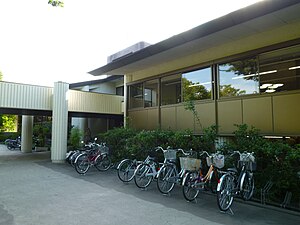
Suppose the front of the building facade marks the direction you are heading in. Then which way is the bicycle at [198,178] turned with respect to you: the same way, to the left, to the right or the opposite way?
the opposite way

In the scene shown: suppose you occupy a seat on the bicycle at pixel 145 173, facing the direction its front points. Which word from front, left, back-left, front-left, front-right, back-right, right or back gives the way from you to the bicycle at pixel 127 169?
left

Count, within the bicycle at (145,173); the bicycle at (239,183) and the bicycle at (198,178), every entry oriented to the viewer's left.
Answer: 0

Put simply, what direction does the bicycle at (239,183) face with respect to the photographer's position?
facing away from the viewer and to the right of the viewer

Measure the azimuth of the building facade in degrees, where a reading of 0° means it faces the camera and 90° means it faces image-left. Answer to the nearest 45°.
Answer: approximately 45°

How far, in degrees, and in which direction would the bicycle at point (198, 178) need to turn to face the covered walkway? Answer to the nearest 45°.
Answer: approximately 90° to its left

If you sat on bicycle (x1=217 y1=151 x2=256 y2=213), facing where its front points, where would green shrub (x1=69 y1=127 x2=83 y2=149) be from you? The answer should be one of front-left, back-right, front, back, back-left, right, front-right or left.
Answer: left

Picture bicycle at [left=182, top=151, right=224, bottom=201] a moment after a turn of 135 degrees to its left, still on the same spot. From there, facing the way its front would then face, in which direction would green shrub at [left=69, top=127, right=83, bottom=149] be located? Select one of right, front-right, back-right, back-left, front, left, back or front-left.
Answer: front-right

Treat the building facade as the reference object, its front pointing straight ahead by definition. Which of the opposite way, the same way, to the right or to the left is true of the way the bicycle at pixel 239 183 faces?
the opposite way

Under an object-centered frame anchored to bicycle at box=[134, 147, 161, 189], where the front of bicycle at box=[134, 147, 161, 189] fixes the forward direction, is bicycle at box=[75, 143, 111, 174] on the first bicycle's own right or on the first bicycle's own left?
on the first bicycle's own left

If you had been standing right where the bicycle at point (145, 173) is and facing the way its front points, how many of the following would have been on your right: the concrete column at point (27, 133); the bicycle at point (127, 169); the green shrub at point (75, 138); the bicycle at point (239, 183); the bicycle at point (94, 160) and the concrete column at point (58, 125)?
1

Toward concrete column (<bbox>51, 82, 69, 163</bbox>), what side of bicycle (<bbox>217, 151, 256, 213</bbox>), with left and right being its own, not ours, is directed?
left

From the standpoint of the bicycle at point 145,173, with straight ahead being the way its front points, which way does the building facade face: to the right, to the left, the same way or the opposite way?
the opposite way

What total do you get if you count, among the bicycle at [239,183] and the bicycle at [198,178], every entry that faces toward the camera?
0

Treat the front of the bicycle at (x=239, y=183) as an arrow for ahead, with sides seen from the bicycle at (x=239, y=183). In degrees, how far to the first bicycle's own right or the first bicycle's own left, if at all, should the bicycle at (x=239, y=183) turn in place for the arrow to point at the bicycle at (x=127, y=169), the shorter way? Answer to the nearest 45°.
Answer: approximately 135° to the first bicycle's own left

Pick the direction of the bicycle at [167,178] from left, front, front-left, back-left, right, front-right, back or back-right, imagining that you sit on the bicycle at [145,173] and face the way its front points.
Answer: right

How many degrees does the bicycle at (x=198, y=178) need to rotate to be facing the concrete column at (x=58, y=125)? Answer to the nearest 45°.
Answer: approximately 90° to its left

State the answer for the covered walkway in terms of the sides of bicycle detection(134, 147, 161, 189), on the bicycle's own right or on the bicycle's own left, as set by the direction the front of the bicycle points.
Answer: on the bicycle's own left
